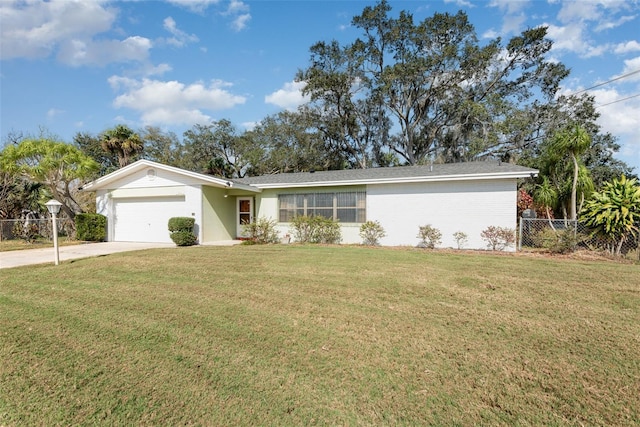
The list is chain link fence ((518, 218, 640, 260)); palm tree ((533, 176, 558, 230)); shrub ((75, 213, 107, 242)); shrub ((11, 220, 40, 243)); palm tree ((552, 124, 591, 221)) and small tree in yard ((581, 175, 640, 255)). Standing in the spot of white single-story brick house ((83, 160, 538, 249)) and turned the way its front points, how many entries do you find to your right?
2

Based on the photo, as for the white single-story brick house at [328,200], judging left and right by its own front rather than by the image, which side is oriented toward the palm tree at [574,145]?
left

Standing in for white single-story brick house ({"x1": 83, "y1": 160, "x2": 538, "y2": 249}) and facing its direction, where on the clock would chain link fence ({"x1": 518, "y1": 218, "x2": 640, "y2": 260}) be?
The chain link fence is roughly at 10 o'clock from the white single-story brick house.

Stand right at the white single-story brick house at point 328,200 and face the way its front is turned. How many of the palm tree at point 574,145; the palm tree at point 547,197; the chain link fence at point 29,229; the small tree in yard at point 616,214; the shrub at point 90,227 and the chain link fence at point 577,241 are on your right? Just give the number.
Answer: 2

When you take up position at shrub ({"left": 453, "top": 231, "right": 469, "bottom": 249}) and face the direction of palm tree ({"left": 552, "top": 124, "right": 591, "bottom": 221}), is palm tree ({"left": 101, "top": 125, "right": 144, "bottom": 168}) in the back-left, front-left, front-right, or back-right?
back-left

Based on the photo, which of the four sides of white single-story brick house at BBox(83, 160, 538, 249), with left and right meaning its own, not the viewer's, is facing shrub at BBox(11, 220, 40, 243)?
right

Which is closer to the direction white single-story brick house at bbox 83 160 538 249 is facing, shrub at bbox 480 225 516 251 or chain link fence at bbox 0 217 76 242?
the shrub

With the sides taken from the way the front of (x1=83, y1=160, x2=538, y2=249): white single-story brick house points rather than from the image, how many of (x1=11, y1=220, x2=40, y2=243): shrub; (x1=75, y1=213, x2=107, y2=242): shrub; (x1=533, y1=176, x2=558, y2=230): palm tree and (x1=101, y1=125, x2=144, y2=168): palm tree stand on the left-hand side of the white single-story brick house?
1

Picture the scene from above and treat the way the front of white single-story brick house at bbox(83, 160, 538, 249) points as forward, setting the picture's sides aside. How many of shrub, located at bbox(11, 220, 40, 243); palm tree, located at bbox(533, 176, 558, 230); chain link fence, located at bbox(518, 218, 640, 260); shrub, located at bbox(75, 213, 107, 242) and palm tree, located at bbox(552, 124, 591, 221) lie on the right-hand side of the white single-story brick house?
2

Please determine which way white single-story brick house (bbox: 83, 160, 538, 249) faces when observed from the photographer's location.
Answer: facing the viewer

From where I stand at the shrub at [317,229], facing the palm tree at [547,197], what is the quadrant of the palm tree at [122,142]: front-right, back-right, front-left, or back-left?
back-left

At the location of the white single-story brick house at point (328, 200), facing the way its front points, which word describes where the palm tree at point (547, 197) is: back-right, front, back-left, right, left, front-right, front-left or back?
left
